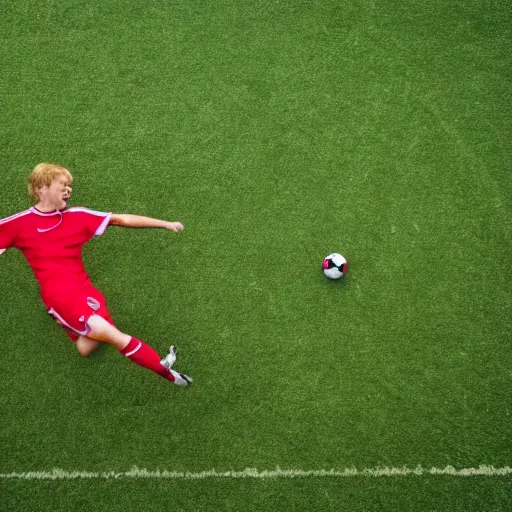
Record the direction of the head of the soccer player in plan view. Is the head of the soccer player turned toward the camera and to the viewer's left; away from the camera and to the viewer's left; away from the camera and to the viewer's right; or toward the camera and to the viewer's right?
toward the camera and to the viewer's right

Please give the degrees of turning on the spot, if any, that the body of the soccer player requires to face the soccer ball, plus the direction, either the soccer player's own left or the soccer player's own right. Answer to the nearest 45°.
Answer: approximately 45° to the soccer player's own left

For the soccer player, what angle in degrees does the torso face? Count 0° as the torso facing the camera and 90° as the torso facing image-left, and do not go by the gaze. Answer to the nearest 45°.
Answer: approximately 315°
